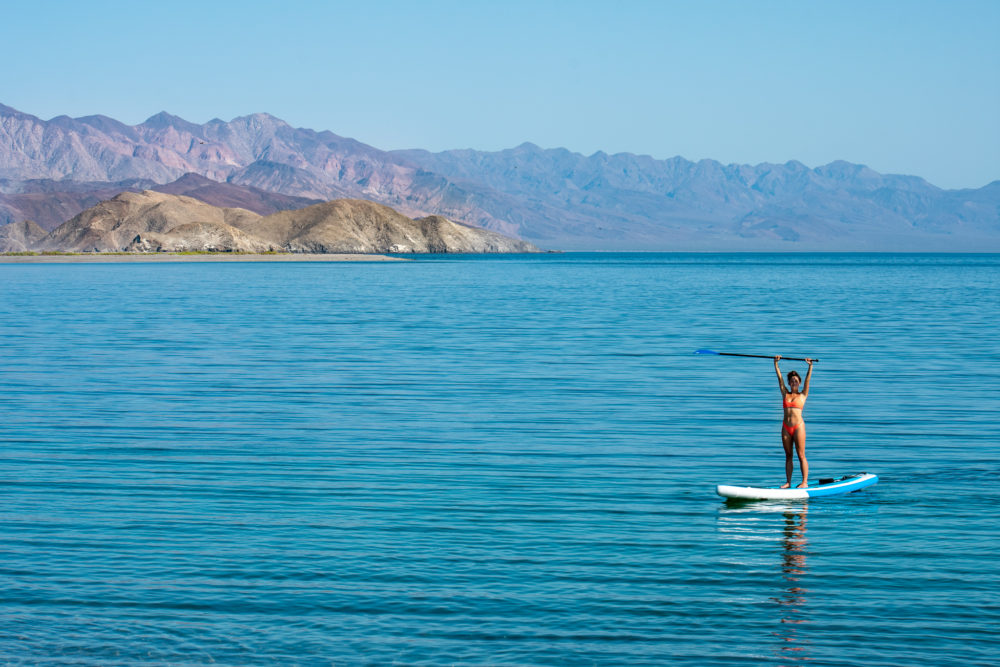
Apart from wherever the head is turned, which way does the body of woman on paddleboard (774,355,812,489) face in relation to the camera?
toward the camera
